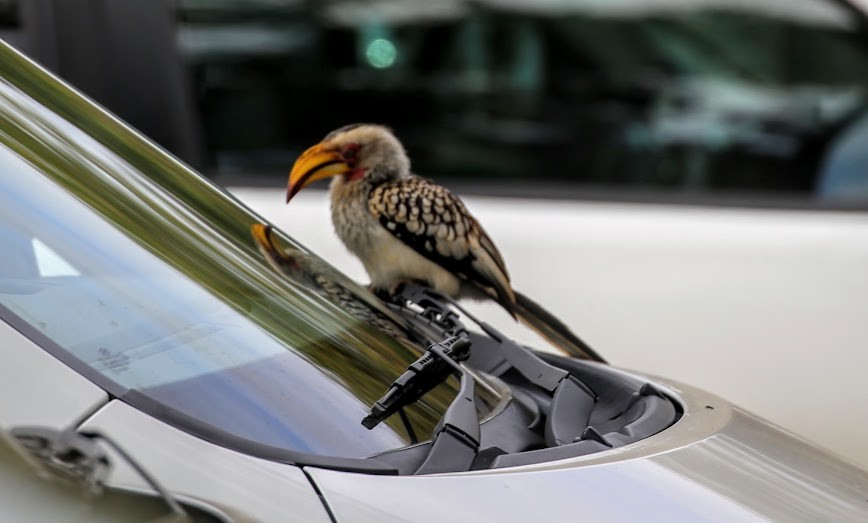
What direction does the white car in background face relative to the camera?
to the viewer's right

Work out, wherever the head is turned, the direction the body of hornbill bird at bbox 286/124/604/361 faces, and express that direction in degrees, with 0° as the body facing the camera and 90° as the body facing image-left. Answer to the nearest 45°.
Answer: approximately 90°

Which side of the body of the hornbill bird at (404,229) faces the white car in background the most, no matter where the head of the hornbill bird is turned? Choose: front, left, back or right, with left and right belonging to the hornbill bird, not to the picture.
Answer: right

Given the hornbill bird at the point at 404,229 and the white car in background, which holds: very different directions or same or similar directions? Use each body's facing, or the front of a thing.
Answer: very different directions

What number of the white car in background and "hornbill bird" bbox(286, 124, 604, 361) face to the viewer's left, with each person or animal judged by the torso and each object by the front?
1
